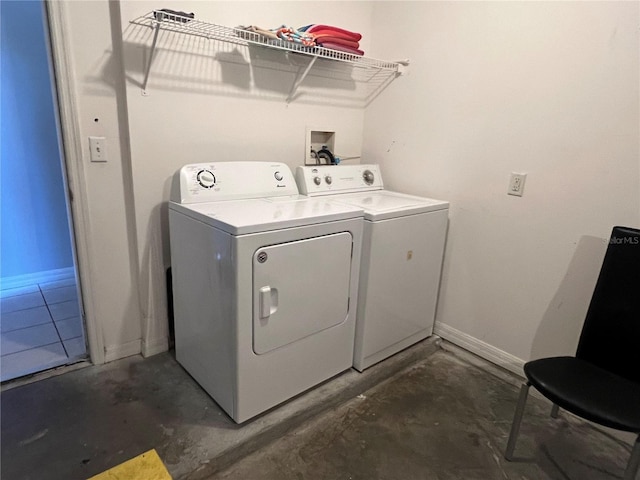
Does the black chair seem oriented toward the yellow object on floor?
yes

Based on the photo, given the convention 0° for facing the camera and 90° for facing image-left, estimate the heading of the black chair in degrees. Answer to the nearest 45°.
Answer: approximately 45°

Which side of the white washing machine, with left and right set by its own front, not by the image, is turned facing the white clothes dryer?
right

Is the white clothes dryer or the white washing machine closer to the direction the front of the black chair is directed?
the white clothes dryer

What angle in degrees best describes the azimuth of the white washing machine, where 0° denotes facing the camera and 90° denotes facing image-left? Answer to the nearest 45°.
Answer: approximately 315°

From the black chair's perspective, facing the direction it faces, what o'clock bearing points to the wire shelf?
The wire shelf is roughly at 1 o'clock from the black chair.

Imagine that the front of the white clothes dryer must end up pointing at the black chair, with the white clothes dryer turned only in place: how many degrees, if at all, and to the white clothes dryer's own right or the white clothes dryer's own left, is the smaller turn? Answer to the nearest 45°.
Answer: approximately 45° to the white clothes dryer's own left

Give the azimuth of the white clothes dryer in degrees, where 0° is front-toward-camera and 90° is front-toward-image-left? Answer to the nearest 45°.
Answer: approximately 315°

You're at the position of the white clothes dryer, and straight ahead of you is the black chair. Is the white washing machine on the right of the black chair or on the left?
left
